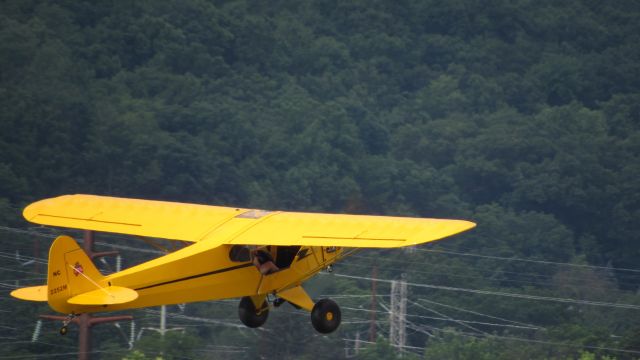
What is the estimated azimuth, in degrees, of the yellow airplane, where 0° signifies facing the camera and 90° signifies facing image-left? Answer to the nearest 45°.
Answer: approximately 225°
